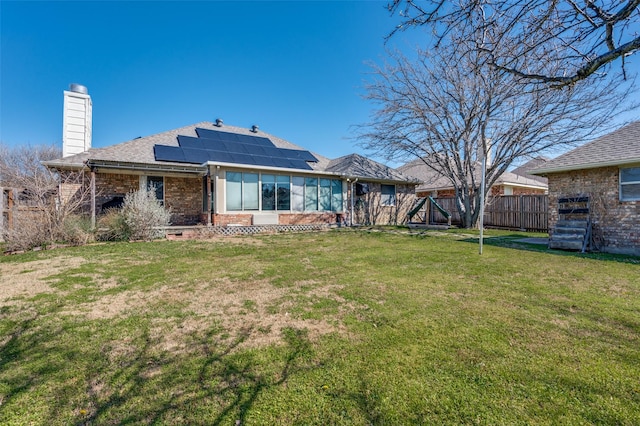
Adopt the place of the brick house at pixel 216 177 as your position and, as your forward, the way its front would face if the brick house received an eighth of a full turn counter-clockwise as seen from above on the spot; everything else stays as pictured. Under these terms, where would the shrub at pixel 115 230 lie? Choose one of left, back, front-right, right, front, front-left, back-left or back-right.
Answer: left

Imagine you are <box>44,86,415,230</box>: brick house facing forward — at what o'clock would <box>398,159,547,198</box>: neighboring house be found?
The neighboring house is roughly at 3 o'clock from the brick house.

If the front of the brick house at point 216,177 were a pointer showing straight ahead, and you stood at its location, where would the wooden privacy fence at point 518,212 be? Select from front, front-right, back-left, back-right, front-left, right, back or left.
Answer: right

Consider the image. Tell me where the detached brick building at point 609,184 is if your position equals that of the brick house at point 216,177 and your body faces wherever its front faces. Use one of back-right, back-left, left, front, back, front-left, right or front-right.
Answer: back-right

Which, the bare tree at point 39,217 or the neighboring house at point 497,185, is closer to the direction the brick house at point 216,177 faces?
the neighboring house

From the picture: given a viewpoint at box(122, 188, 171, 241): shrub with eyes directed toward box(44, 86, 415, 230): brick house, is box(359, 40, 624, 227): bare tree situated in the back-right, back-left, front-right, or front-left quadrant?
front-right

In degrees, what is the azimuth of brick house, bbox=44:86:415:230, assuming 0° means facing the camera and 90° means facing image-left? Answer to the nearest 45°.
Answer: approximately 180°

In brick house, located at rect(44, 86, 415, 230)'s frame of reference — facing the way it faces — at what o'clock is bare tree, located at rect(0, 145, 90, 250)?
The bare tree is roughly at 8 o'clock from the brick house.

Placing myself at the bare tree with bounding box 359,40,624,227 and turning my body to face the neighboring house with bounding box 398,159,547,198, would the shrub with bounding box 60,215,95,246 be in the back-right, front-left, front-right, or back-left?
back-left
